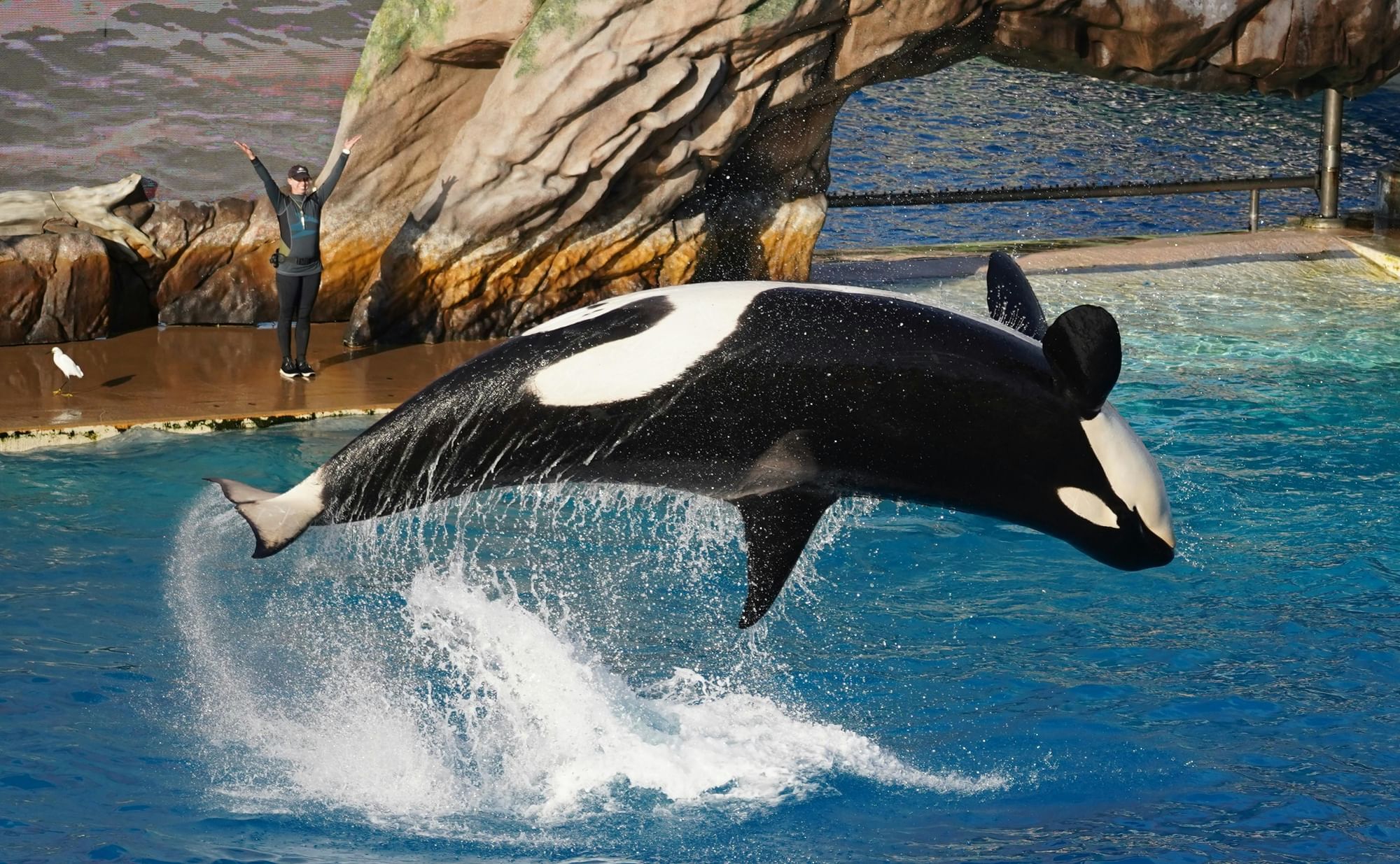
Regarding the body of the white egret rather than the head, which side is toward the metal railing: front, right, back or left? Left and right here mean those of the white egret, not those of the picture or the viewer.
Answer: back

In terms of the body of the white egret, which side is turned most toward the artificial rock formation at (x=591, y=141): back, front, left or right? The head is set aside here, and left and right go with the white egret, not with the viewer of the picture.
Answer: back

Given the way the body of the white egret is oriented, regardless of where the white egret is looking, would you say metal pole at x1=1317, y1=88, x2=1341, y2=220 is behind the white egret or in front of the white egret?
behind

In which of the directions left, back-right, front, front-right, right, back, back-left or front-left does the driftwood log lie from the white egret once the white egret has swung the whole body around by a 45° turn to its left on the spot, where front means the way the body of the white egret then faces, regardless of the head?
back-right

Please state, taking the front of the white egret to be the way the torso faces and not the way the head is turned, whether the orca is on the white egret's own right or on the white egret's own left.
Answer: on the white egret's own left

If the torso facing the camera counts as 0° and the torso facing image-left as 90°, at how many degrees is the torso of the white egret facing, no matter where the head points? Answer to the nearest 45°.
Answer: approximately 90°

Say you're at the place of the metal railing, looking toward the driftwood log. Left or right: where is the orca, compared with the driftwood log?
left
